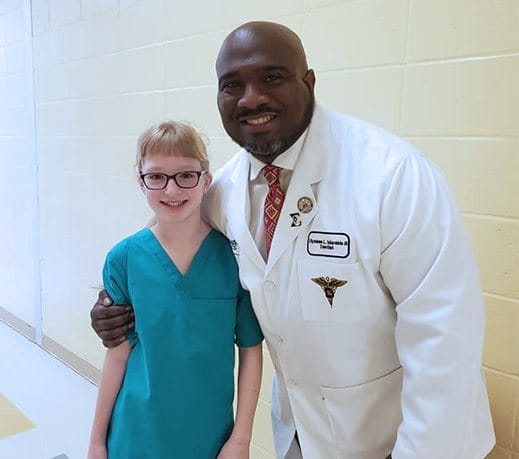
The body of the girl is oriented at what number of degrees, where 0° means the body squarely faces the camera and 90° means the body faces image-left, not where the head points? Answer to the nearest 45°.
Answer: approximately 0°

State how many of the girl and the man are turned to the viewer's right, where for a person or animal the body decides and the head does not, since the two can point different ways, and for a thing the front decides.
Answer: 0
